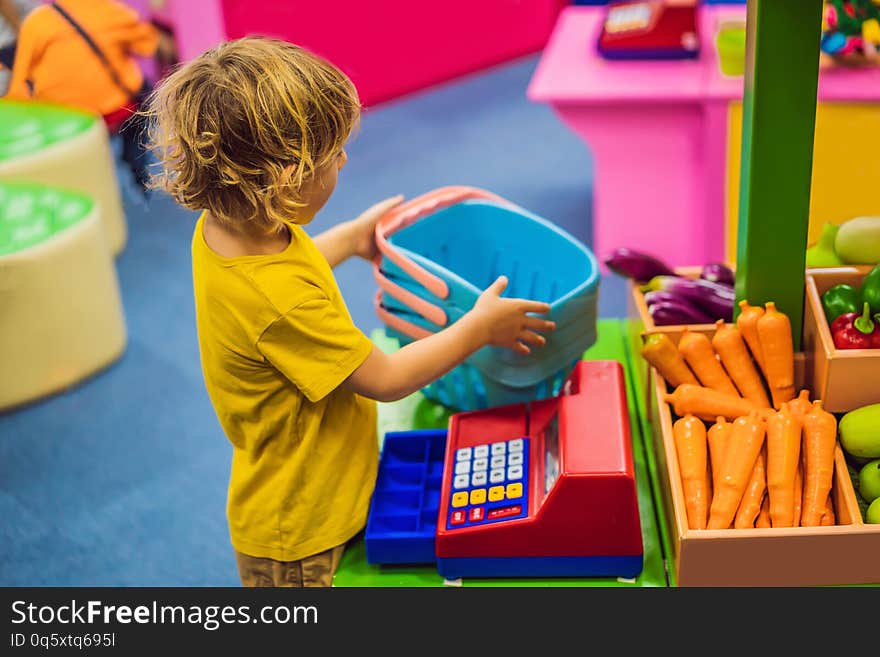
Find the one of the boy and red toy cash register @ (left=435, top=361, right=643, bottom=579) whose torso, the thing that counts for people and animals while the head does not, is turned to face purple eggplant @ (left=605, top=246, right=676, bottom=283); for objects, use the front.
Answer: the boy

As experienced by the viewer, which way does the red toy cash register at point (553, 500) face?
facing to the left of the viewer

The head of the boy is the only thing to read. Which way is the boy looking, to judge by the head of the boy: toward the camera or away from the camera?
away from the camera

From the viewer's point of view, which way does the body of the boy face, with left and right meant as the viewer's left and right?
facing away from the viewer and to the right of the viewer
